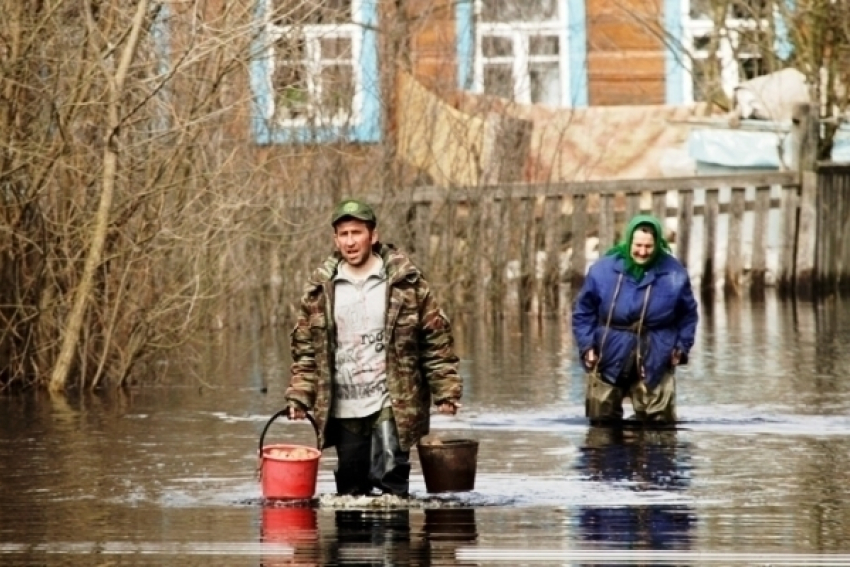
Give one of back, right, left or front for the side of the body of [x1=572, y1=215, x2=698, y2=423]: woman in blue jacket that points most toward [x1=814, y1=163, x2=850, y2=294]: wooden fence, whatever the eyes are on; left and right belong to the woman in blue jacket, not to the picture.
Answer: back

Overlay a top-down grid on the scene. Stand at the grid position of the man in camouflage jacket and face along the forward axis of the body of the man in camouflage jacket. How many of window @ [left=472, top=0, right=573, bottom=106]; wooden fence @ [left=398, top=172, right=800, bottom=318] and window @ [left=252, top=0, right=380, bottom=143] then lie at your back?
3

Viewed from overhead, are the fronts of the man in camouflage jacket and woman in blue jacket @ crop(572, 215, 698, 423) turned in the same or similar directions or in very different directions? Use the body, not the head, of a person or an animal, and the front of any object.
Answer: same or similar directions

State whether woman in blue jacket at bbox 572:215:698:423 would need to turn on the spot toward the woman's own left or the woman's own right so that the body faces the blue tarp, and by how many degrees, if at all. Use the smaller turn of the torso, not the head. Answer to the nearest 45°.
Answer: approximately 180°

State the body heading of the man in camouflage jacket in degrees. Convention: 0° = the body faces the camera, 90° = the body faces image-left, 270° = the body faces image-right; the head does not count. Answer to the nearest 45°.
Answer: approximately 0°

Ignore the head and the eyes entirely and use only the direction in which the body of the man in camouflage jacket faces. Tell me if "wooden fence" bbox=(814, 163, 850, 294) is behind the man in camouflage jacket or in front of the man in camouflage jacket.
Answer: behind

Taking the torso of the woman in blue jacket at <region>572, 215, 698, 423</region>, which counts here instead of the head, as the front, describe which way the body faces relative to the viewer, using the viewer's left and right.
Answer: facing the viewer

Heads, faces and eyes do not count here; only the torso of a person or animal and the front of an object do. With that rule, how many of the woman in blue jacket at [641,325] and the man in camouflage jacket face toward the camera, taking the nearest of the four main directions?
2

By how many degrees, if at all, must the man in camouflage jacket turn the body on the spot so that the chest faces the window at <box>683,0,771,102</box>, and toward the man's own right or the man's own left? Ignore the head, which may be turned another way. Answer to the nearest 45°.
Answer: approximately 180°

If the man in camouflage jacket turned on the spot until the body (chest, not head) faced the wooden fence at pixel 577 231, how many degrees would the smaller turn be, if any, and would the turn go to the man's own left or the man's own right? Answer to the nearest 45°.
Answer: approximately 180°

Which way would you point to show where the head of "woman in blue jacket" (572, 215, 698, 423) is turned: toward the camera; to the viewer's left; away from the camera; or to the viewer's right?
toward the camera

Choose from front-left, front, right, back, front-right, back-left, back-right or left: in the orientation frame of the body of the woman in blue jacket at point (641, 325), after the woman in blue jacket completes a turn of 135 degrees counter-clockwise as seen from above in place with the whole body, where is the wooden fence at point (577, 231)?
front-left

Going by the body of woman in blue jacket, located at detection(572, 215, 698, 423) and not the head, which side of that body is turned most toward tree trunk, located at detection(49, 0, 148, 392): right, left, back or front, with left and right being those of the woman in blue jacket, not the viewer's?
right
